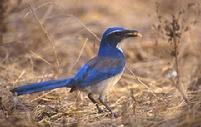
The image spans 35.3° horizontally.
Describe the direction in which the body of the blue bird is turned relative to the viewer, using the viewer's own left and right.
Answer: facing to the right of the viewer
